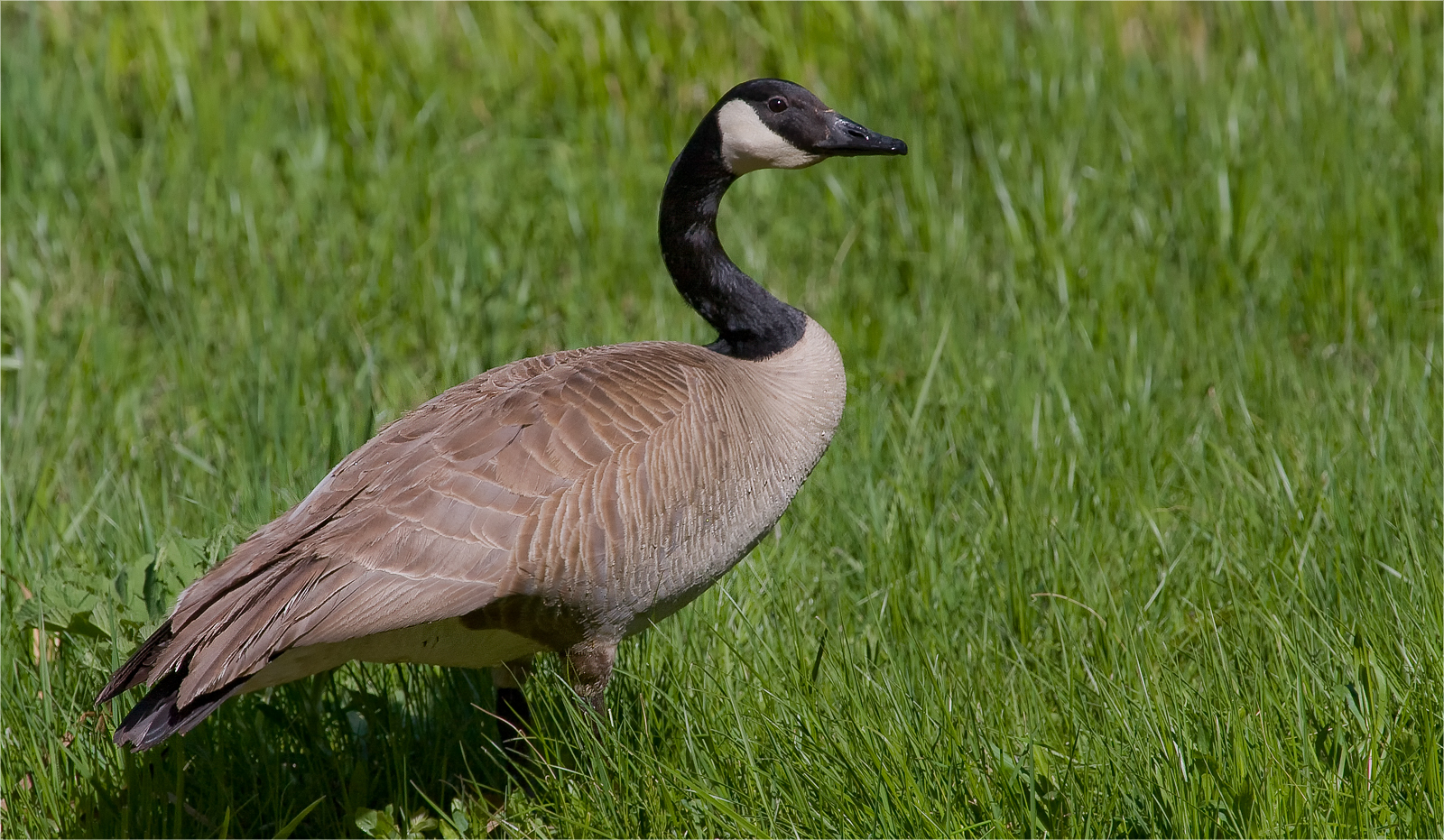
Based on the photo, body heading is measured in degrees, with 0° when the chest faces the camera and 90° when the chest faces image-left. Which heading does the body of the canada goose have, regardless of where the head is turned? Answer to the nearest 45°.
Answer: approximately 270°
